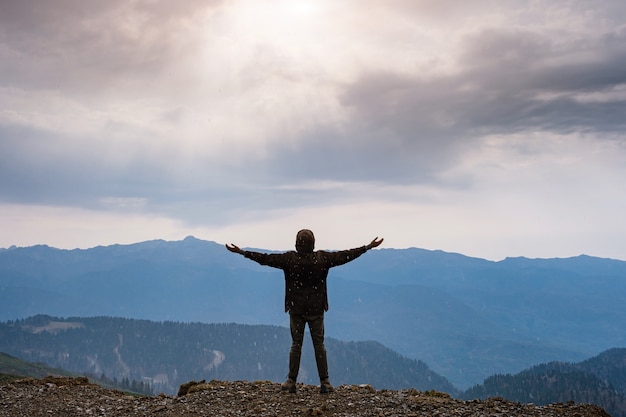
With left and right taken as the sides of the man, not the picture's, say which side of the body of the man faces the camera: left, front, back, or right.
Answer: back
